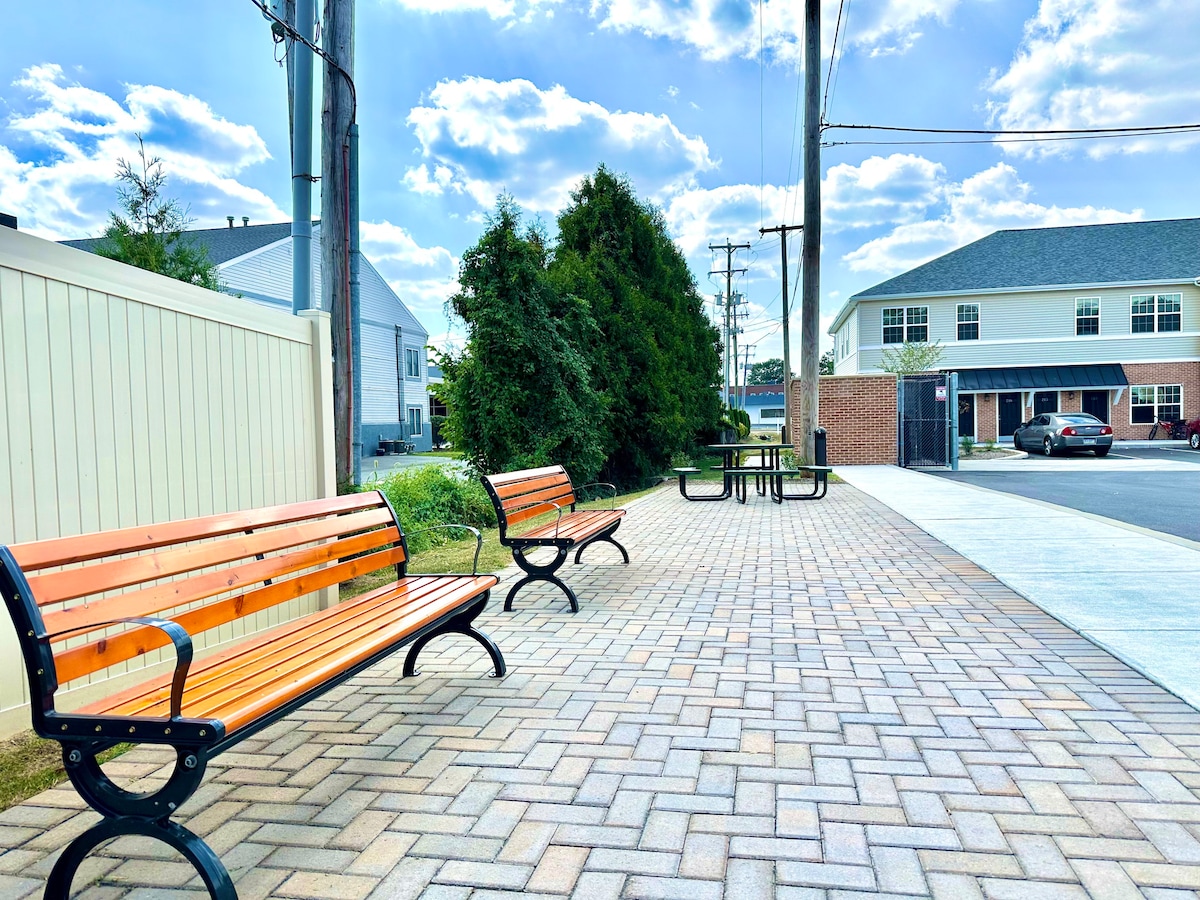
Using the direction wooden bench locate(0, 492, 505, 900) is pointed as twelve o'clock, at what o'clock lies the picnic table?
The picnic table is roughly at 9 o'clock from the wooden bench.

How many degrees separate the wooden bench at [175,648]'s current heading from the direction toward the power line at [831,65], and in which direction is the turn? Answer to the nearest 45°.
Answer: approximately 90° to its left

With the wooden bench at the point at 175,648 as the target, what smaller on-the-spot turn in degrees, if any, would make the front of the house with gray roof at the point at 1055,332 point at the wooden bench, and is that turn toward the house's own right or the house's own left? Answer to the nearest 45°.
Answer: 0° — it already faces it

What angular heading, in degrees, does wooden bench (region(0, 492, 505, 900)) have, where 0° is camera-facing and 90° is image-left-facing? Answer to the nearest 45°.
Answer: approximately 315°

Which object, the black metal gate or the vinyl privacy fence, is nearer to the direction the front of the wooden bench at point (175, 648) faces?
the black metal gate

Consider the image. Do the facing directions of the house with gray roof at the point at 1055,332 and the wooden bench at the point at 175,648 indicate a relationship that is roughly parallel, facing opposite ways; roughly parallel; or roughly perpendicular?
roughly perpendicular

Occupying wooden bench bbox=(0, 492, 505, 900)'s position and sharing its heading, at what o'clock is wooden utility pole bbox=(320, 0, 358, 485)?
The wooden utility pole is roughly at 8 o'clock from the wooden bench.

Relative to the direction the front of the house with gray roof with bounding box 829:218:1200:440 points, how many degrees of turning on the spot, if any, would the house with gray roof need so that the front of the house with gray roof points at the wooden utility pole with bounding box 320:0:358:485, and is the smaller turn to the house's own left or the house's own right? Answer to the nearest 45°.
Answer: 0° — it already faces it
